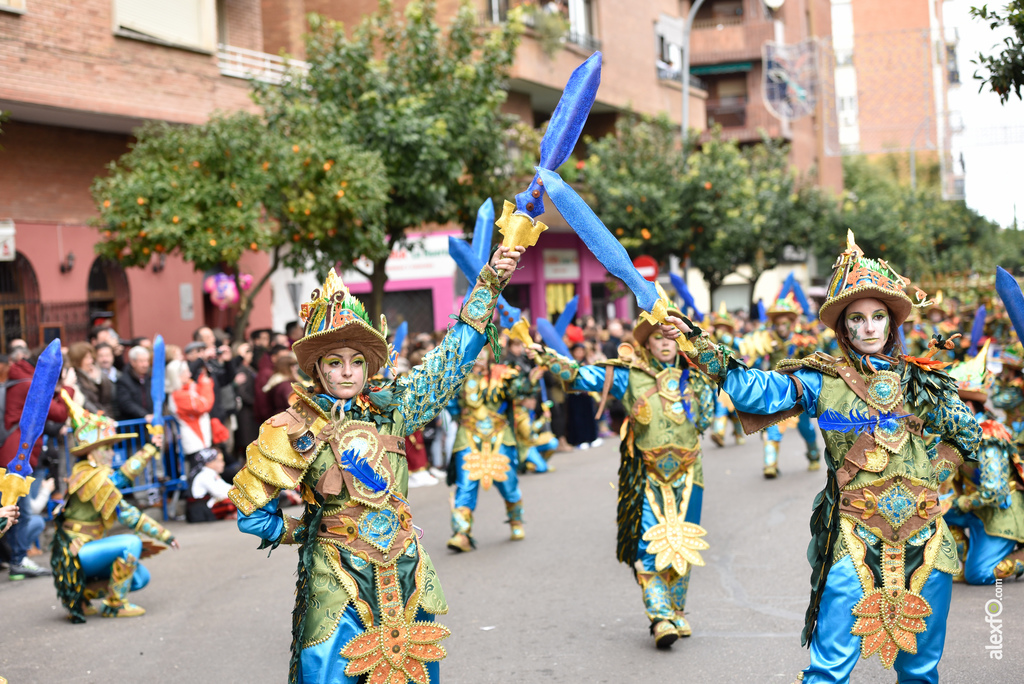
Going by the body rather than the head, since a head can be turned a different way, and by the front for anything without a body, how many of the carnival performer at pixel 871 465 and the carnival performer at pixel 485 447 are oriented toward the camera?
2

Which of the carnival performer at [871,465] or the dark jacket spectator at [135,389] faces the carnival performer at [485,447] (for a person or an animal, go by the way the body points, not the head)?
the dark jacket spectator

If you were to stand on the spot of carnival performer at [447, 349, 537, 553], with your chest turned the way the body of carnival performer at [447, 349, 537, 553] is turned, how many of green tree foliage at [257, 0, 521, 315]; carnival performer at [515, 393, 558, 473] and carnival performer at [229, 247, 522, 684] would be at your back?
2

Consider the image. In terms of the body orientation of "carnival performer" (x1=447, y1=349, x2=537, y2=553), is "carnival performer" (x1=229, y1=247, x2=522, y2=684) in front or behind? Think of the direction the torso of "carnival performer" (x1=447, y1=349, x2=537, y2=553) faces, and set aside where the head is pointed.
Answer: in front

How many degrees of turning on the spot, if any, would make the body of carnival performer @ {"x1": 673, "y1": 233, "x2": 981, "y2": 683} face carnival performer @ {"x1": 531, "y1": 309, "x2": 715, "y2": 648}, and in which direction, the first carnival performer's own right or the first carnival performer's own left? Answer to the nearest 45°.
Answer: approximately 135° to the first carnival performer's own right

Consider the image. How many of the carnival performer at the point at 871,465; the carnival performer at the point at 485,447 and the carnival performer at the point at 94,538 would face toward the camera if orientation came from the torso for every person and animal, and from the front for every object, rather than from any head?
2

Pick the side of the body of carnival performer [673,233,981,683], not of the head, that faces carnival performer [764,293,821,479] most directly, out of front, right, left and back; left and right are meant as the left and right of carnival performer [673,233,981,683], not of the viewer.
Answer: back

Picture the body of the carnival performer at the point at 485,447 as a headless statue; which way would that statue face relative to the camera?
toward the camera

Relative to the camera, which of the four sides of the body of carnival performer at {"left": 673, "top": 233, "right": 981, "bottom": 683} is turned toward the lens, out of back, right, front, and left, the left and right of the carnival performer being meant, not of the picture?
front

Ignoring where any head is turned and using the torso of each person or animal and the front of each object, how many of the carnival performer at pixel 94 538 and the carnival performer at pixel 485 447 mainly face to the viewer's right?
1

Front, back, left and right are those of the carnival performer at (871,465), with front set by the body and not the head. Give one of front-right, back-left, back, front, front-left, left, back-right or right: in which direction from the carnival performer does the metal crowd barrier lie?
back-right

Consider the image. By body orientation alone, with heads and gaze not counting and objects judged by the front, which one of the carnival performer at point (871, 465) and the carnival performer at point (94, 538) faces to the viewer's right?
the carnival performer at point (94, 538)

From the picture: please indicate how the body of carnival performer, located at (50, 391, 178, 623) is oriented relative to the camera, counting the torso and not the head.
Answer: to the viewer's right

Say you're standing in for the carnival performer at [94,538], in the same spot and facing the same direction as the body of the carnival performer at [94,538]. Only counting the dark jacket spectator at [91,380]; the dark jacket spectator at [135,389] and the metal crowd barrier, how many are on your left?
3
